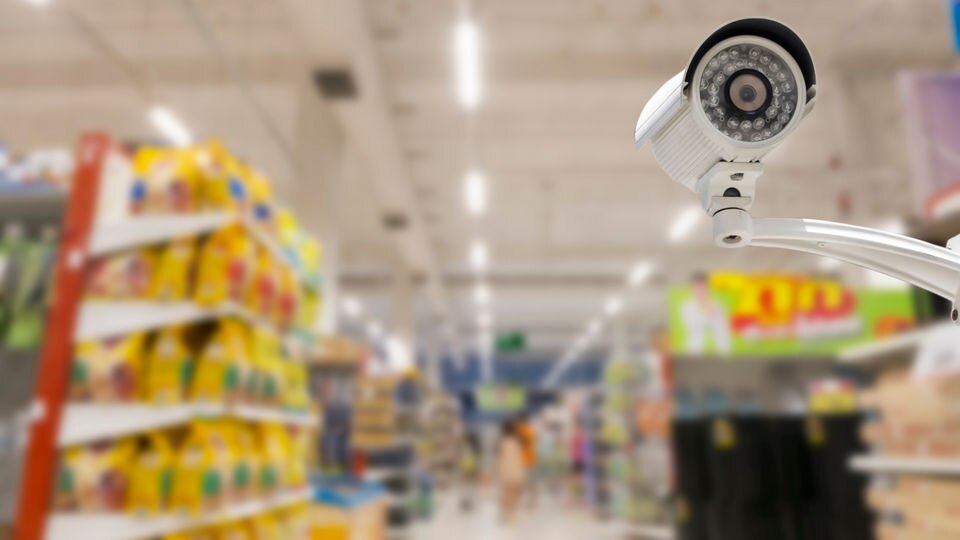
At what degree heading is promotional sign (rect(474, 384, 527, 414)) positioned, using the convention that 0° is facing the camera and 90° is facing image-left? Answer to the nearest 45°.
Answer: approximately 0°

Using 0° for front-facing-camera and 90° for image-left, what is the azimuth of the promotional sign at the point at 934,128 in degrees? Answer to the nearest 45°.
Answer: approximately 0°

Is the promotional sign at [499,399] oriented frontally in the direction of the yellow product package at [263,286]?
yes

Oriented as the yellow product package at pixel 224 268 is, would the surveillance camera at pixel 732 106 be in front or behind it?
in front

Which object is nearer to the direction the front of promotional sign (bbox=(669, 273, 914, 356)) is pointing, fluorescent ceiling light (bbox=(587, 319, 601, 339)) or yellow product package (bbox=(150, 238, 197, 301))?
the yellow product package

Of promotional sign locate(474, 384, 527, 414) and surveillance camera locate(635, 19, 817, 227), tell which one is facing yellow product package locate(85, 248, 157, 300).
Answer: the promotional sign

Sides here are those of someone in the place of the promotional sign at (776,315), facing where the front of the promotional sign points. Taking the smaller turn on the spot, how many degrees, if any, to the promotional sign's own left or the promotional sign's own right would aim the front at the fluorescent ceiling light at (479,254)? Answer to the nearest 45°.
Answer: approximately 135° to the promotional sign's own right
